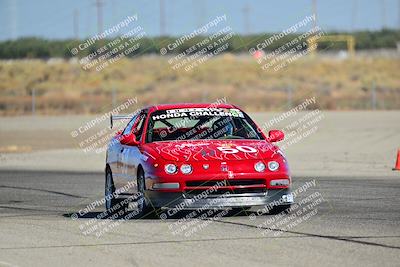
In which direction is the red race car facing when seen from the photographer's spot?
facing the viewer
